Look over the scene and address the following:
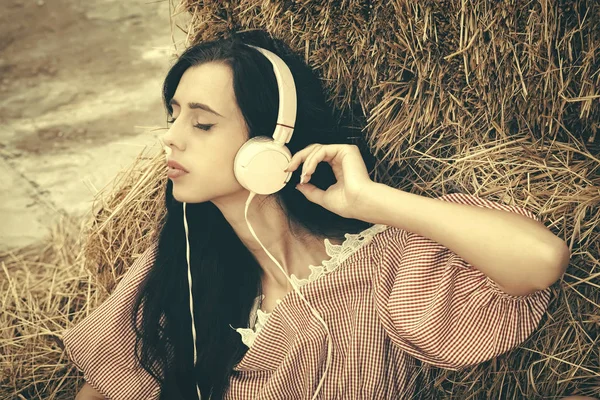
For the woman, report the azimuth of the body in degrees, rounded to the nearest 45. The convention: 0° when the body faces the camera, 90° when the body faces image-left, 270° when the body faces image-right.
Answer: approximately 45°
